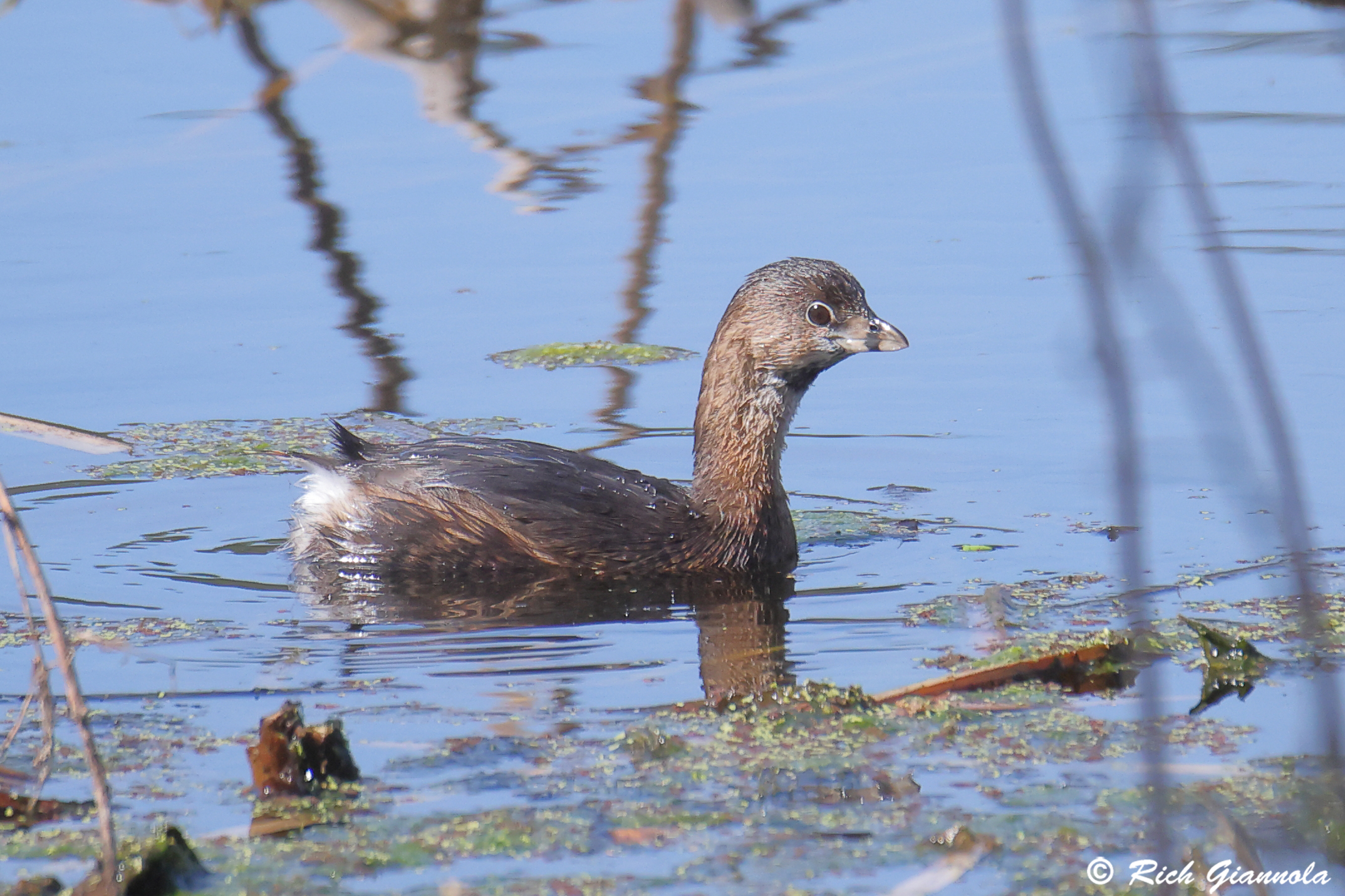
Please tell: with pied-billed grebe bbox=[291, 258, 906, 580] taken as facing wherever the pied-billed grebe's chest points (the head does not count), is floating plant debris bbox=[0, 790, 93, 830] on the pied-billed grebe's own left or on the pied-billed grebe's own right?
on the pied-billed grebe's own right

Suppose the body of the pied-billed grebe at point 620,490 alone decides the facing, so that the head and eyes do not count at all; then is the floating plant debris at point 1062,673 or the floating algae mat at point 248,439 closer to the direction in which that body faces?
the floating plant debris

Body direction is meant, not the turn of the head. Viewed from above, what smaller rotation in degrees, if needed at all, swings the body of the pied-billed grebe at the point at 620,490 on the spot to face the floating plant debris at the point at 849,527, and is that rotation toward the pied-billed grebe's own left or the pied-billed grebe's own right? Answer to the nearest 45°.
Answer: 0° — it already faces it

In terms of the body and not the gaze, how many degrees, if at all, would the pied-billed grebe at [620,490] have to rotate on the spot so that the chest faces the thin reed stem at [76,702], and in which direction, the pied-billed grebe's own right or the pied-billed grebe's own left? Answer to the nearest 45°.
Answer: approximately 90° to the pied-billed grebe's own right

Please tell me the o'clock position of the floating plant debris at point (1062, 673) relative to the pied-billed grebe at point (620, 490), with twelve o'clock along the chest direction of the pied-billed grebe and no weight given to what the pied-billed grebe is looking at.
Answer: The floating plant debris is roughly at 2 o'clock from the pied-billed grebe.

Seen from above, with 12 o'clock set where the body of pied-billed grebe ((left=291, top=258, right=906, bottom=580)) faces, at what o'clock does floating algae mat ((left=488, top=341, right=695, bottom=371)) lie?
The floating algae mat is roughly at 9 o'clock from the pied-billed grebe.

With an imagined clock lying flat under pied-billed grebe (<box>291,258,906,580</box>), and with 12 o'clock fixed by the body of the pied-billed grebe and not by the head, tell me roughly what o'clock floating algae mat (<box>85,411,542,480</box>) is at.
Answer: The floating algae mat is roughly at 7 o'clock from the pied-billed grebe.

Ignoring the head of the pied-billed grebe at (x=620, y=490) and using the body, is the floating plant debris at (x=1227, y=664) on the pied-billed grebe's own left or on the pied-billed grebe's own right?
on the pied-billed grebe's own right

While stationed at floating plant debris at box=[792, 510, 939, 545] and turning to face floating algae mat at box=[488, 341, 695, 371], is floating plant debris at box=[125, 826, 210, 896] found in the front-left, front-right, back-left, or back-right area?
back-left

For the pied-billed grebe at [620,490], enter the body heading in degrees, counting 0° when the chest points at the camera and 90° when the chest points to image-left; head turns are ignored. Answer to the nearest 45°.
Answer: approximately 270°
